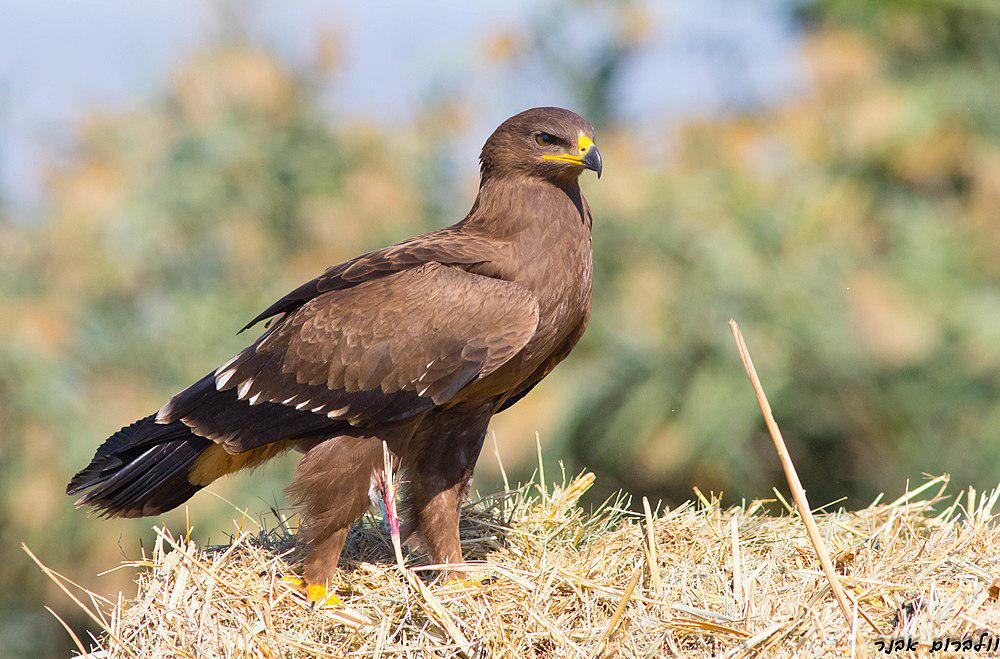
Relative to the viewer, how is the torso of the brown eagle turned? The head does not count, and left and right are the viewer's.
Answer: facing to the right of the viewer
